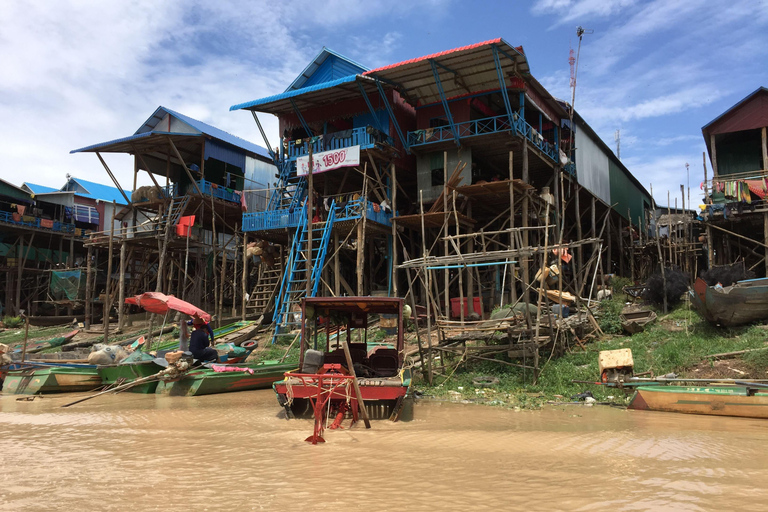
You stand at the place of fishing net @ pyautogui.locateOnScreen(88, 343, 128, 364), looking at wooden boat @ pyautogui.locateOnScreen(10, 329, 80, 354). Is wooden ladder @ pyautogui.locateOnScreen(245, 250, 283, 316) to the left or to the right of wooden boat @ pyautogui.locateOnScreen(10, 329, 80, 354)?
right

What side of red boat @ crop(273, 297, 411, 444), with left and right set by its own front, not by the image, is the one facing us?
back

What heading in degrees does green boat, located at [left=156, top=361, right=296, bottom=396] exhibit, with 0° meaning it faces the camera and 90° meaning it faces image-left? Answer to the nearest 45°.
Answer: approximately 225°

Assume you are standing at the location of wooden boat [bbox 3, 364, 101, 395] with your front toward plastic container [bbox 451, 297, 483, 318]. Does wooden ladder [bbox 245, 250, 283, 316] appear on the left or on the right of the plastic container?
left

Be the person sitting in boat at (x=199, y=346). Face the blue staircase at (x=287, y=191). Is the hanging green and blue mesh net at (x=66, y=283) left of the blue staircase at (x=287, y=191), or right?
left

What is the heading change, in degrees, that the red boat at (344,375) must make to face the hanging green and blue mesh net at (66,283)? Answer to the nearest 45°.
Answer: approximately 45° to its left

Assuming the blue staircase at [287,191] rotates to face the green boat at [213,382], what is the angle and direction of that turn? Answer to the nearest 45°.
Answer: approximately 45° to its left
